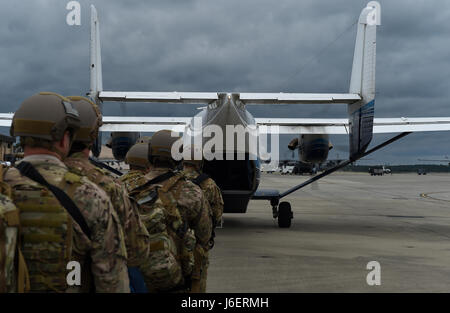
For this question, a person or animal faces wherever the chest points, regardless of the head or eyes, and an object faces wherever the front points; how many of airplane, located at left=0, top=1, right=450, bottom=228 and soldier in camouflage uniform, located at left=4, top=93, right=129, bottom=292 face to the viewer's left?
0

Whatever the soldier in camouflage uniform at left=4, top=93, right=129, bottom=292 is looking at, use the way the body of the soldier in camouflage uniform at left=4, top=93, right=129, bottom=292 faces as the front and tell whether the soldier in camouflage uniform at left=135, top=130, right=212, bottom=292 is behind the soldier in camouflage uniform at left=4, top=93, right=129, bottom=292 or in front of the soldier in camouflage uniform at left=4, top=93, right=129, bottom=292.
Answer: in front

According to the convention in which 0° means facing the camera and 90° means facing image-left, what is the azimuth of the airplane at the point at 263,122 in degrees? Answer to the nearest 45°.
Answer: approximately 180°

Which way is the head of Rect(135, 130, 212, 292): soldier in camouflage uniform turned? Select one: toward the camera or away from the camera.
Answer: away from the camera

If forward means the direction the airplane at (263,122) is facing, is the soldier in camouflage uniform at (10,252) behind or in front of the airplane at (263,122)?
behind

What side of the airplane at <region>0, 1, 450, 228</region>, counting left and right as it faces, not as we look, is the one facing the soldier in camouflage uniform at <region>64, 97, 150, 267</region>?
back

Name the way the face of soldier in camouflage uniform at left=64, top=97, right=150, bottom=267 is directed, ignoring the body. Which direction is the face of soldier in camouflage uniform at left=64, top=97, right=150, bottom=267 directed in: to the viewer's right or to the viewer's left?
to the viewer's right

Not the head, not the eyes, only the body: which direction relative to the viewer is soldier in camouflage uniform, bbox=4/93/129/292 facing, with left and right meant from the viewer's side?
facing away from the viewer and to the right of the viewer

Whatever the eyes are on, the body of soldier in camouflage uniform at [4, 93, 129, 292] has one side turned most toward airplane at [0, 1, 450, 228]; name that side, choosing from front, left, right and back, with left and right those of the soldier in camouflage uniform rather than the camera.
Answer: front

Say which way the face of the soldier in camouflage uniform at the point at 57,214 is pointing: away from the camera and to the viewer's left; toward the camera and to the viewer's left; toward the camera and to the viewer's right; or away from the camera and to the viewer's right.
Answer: away from the camera and to the viewer's right
